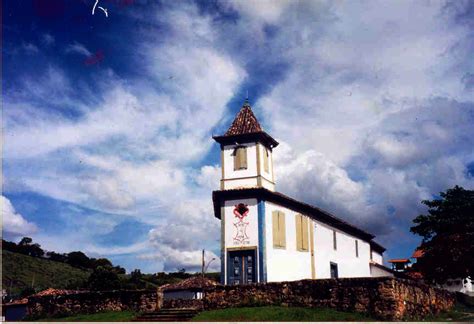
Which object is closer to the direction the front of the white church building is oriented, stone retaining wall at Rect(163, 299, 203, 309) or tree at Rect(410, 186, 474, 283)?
the stone retaining wall

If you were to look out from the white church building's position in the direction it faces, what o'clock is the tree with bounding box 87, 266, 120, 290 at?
The tree is roughly at 3 o'clock from the white church building.

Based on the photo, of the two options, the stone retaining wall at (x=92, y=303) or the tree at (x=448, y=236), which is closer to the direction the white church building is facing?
the stone retaining wall

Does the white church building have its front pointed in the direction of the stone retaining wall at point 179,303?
yes

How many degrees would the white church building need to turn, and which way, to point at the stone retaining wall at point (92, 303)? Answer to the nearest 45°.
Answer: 0° — it already faces it

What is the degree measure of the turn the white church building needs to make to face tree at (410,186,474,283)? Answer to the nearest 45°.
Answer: approximately 180°

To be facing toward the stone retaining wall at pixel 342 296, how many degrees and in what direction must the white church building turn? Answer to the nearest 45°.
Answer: approximately 90° to its left

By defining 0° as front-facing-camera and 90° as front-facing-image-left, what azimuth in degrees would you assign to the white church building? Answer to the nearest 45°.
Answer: approximately 45°
